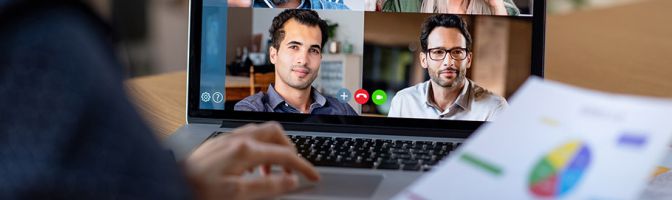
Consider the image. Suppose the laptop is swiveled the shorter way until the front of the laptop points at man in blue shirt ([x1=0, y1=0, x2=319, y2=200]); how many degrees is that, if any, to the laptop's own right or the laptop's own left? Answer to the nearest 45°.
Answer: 0° — it already faces them

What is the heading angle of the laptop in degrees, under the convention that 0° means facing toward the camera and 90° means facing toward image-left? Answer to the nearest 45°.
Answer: approximately 0°
